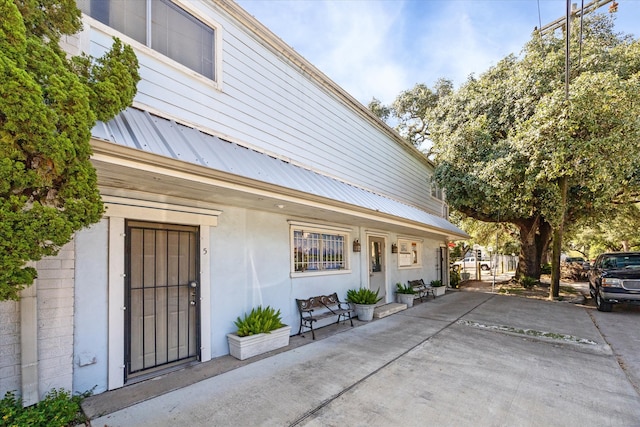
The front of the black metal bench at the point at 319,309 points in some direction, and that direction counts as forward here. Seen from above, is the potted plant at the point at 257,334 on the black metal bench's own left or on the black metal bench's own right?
on the black metal bench's own right

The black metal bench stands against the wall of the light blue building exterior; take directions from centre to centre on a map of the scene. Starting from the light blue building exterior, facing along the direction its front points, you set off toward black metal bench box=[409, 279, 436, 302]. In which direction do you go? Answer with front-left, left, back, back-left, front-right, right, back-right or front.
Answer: left

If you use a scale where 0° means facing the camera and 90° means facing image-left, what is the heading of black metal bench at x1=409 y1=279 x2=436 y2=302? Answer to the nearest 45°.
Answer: approximately 315°

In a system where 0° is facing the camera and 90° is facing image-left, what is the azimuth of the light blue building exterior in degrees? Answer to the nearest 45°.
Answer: approximately 315°

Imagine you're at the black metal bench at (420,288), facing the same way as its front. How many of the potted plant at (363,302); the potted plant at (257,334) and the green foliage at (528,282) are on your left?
1

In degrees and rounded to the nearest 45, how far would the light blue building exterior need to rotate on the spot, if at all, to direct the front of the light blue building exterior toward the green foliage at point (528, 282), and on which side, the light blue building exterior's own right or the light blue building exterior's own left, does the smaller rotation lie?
approximately 90° to the light blue building exterior's own left

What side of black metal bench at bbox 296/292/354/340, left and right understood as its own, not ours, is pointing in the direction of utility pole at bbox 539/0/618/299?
left

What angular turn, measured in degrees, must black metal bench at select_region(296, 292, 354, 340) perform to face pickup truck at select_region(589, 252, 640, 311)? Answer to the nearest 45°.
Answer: approximately 45° to its left

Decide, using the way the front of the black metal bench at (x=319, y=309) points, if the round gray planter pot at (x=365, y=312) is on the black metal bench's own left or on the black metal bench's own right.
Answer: on the black metal bench's own left

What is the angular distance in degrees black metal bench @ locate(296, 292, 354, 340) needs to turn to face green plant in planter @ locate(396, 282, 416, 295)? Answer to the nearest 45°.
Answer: approximately 90° to its left

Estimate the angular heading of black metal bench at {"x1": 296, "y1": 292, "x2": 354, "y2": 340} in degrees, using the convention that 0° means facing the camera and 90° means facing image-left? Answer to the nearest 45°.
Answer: approximately 315°
